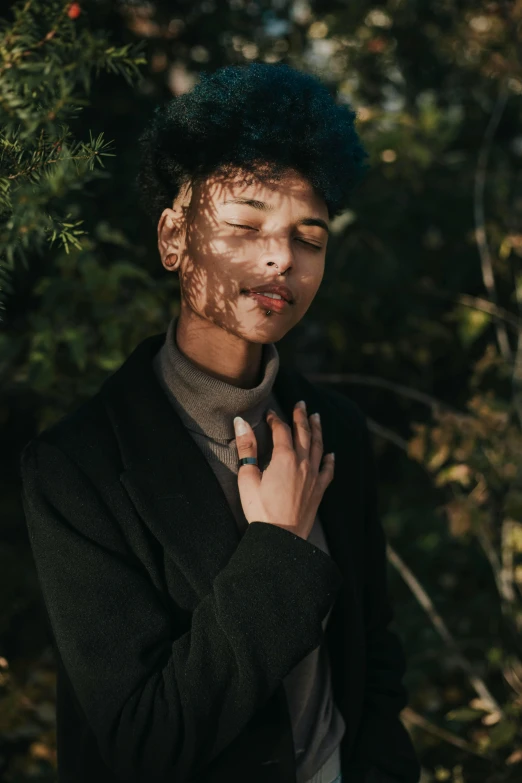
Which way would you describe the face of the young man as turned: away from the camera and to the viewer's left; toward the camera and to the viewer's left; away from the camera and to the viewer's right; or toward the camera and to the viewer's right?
toward the camera and to the viewer's right

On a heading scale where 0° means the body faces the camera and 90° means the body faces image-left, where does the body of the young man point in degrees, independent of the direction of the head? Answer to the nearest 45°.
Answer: approximately 315°
